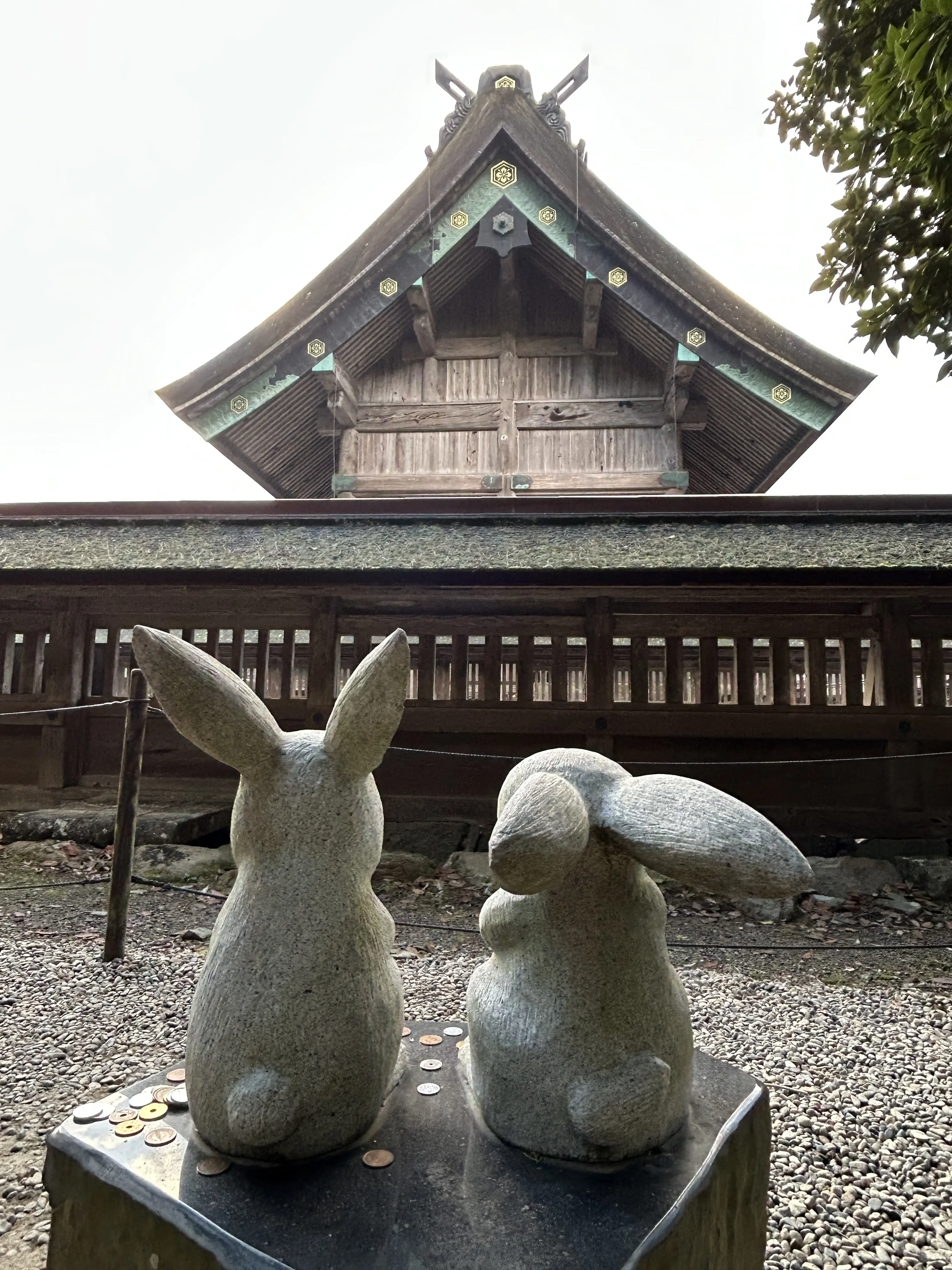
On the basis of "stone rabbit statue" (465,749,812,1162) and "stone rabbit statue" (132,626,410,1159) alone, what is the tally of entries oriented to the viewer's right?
0

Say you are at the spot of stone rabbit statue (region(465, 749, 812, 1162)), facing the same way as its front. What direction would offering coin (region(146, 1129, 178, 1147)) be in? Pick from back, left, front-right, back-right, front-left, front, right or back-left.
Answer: front-left

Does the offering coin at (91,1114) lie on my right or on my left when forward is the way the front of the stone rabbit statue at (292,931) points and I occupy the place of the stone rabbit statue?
on my left

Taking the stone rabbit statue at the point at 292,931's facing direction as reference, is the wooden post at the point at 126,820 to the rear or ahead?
ahead

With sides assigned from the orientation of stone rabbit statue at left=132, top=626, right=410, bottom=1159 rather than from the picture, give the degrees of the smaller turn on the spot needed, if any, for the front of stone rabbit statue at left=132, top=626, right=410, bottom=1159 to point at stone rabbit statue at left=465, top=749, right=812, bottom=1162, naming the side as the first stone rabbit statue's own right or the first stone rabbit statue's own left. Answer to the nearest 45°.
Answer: approximately 90° to the first stone rabbit statue's own right

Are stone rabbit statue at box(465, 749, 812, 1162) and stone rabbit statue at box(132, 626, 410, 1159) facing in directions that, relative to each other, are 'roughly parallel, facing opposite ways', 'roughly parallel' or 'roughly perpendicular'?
roughly parallel

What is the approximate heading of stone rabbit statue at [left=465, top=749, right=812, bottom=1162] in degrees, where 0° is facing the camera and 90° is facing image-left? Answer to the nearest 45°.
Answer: approximately 135°

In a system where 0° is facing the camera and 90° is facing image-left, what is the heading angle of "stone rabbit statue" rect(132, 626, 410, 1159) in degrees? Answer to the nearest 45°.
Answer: approximately 180°

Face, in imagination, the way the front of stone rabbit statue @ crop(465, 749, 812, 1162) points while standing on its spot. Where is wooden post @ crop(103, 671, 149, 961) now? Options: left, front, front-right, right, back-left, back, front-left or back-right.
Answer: front

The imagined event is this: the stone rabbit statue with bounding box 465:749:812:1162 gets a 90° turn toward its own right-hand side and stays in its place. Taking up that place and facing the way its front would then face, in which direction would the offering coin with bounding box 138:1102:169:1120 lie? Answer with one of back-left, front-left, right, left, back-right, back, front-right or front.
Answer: back-left
